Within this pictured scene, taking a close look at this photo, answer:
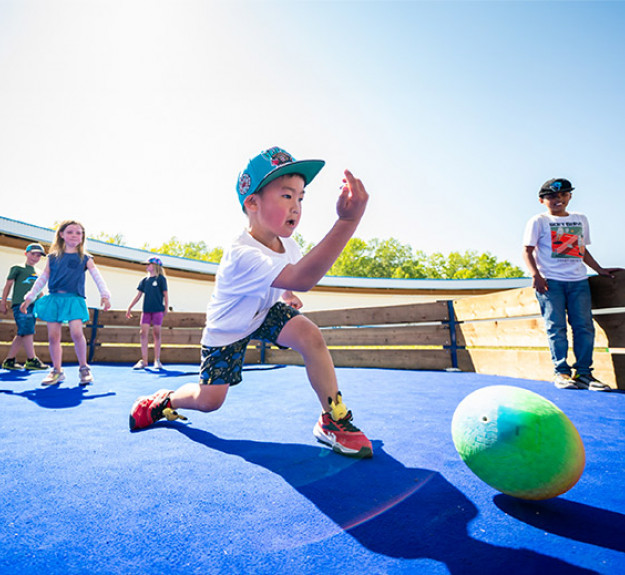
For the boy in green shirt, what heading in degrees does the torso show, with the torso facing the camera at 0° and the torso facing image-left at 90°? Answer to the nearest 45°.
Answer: approximately 315°

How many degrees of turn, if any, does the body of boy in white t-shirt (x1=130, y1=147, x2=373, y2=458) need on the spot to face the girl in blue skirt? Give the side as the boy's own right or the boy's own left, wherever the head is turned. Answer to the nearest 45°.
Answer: approximately 180°

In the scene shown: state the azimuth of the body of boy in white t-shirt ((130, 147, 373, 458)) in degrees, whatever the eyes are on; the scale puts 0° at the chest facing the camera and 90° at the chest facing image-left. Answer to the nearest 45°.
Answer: approximately 315°

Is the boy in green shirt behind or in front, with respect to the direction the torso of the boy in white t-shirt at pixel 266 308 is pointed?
behind

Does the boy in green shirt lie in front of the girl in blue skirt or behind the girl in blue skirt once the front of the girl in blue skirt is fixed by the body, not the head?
behind

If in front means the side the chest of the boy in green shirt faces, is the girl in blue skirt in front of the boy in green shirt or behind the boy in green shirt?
in front
